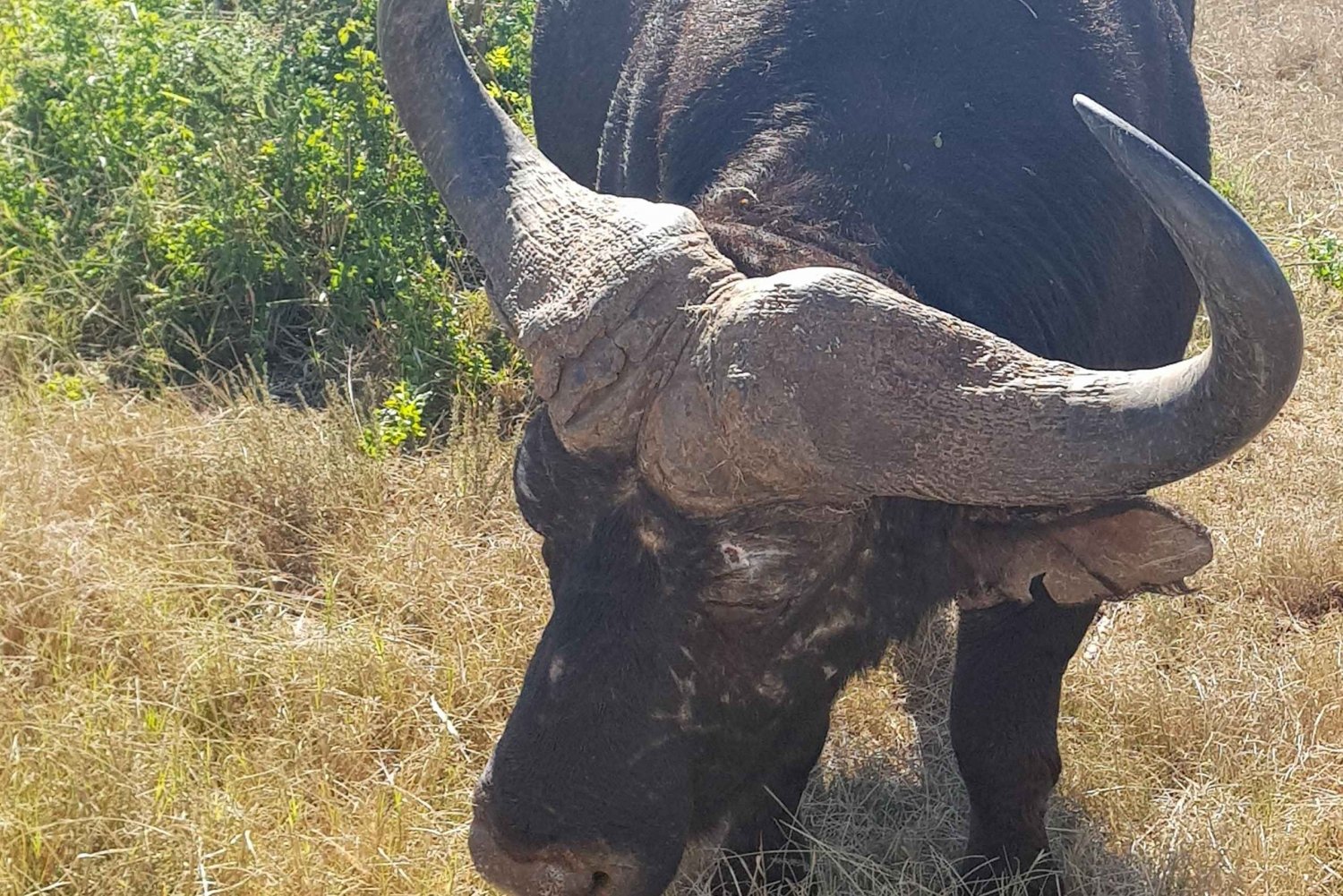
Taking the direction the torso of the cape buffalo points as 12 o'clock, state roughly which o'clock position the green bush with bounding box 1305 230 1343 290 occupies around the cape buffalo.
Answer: The green bush is roughly at 7 o'clock from the cape buffalo.

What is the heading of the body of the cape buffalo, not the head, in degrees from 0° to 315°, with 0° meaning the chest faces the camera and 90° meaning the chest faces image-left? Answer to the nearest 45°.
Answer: approximately 0°

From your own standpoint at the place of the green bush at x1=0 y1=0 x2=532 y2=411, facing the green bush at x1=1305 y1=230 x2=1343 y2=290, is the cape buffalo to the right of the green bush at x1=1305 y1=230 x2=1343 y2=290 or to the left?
right

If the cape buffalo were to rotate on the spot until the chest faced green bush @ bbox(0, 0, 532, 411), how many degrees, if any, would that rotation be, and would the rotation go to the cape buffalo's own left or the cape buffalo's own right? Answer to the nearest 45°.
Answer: approximately 135° to the cape buffalo's own right

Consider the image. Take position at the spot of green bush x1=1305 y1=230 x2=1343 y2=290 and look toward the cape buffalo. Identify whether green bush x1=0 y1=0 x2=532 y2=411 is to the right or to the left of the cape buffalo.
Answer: right
